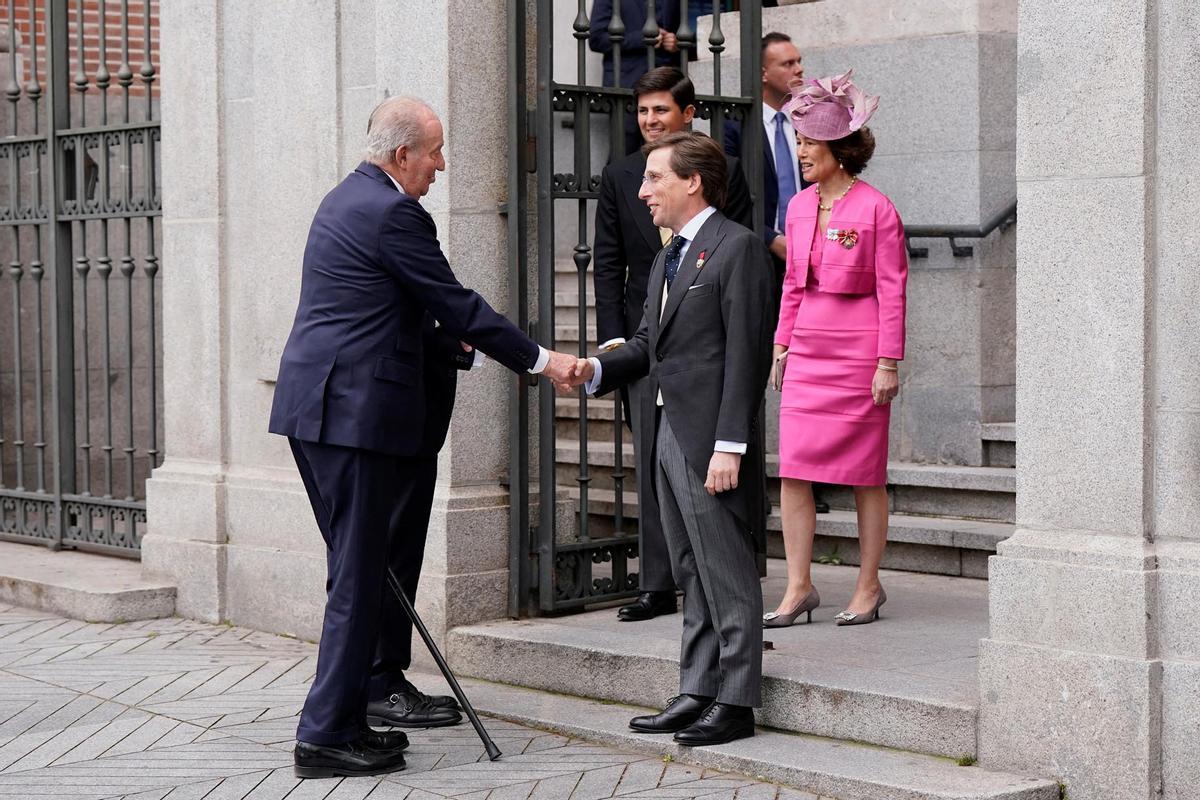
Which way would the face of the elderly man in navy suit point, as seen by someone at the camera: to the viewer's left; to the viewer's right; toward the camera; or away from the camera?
to the viewer's right

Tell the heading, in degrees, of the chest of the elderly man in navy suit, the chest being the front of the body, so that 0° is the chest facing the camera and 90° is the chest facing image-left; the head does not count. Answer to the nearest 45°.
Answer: approximately 270°

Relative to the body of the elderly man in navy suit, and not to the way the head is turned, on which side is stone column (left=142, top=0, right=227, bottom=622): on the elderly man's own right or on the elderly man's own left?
on the elderly man's own left

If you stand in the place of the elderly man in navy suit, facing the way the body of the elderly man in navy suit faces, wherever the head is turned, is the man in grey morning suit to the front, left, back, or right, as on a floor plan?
front

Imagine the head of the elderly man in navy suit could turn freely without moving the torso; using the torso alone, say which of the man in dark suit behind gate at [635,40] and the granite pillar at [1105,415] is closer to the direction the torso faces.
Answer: the granite pillar

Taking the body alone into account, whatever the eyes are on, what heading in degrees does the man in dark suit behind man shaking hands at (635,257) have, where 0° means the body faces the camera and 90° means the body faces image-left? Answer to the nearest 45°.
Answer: approximately 45°

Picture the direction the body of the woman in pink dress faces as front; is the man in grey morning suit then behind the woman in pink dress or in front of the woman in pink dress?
in front

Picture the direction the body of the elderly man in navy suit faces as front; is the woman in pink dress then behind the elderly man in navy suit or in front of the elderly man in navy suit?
in front
